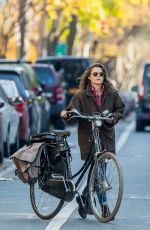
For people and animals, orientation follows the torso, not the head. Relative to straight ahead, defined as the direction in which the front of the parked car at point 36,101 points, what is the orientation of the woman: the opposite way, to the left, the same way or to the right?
the opposite way

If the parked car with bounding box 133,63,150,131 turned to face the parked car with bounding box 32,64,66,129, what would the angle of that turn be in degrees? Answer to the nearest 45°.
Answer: approximately 135° to its left

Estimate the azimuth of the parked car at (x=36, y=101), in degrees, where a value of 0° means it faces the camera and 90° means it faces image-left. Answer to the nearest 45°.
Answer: approximately 180°

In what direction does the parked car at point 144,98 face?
away from the camera

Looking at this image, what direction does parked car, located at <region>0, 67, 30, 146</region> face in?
away from the camera

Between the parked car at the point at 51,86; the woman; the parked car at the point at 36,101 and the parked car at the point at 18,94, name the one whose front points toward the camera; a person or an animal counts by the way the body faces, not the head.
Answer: the woman

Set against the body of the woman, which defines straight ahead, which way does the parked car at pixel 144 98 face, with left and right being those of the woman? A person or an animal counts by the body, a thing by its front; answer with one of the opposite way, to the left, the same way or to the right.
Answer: the opposite way

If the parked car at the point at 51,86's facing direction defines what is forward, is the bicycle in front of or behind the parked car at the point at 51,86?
behind
